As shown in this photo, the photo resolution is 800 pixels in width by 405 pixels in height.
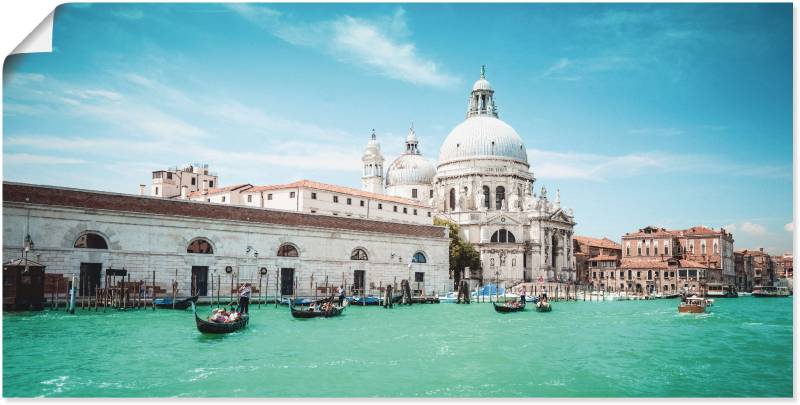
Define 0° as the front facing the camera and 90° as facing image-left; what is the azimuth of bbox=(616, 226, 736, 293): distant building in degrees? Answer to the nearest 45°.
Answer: approximately 0°

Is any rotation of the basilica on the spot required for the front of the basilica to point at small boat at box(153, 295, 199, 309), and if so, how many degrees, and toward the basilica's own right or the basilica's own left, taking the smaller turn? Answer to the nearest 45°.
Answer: approximately 45° to the basilica's own right

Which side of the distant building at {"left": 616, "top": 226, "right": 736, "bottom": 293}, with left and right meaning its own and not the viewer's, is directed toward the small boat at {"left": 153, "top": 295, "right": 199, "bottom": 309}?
front

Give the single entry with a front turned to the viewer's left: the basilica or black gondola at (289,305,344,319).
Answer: the black gondola

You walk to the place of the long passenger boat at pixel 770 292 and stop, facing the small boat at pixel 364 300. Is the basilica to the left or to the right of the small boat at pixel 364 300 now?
right

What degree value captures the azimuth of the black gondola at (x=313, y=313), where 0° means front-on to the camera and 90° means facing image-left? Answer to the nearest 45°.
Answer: approximately 90°

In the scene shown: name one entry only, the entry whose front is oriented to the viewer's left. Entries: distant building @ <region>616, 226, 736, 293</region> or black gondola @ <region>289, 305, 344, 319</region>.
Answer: the black gondola

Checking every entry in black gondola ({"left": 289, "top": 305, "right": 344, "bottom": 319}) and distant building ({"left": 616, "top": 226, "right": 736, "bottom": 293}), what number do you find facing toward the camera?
1

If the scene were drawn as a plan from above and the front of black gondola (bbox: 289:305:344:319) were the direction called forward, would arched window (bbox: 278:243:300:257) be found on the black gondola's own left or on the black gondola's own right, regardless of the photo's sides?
on the black gondola's own right

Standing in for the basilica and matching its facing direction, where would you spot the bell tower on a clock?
The bell tower is roughly at 5 o'clock from the basilica.

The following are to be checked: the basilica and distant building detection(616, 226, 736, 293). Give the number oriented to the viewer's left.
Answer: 0

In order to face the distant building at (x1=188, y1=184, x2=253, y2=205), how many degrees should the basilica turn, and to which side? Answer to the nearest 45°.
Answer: approximately 90° to its right

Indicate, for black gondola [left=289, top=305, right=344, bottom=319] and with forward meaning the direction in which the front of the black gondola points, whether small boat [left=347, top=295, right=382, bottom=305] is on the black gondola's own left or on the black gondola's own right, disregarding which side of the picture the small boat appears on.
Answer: on the black gondola's own right

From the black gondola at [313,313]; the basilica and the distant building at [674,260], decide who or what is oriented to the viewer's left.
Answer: the black gondola

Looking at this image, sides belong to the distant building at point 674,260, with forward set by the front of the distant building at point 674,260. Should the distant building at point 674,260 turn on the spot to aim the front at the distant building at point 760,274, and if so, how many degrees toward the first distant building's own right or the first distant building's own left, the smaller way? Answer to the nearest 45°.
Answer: approximately 90° to the first distant building's own left

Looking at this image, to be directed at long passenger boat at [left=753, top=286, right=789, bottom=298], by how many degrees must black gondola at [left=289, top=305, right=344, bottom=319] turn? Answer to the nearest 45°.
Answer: approximately 135° to its right
